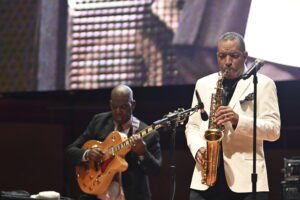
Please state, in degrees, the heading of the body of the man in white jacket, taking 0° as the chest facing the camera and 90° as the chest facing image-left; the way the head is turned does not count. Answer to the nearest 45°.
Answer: approximately 0°

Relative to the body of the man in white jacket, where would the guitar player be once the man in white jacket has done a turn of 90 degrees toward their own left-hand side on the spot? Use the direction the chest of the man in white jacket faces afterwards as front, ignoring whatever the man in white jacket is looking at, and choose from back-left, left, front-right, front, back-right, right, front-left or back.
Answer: back-left
